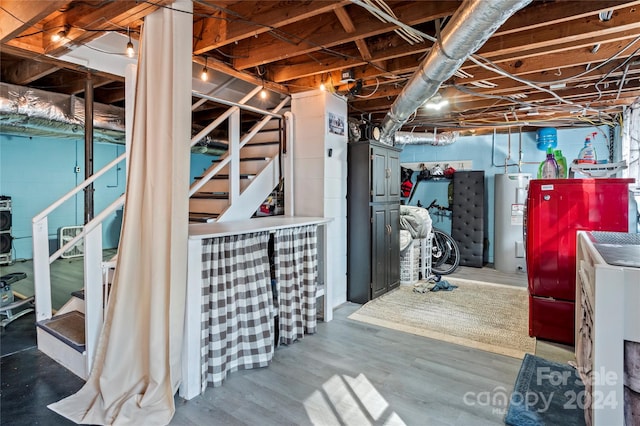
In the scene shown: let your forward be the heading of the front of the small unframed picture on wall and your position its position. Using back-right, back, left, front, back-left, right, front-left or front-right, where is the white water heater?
left

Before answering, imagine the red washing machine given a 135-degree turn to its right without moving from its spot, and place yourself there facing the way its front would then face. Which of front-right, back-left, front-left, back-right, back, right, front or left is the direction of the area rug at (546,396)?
back

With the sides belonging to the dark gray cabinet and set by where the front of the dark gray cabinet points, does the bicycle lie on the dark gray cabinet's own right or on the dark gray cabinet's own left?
on the dark gray cabinet's own left

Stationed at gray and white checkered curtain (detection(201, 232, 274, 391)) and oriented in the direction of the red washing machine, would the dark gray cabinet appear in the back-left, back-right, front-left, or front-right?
front-left

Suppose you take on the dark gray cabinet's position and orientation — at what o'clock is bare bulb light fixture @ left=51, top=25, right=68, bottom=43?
The bare bulb light fixture is roughly at 3 o'clock from the dark gray cabinet.

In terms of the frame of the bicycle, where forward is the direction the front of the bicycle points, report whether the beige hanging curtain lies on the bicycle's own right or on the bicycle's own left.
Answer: on the bicycle's own right

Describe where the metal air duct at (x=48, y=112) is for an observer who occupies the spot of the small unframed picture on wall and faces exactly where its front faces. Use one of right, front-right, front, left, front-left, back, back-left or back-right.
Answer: back-right

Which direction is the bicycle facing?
to the viewer's right

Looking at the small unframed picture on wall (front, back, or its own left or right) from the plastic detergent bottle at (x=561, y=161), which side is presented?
left

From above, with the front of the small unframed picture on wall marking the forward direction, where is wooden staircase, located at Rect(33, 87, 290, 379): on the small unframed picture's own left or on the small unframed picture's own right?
on the small unframed picture's own right

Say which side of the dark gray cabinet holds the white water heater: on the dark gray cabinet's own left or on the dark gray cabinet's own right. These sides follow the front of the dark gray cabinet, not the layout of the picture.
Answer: on the dark gray cabinet's own left

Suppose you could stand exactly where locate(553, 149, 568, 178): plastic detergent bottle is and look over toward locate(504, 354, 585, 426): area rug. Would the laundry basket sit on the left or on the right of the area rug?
right

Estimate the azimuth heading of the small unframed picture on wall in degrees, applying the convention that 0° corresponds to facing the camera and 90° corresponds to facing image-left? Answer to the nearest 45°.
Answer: approximately 315°

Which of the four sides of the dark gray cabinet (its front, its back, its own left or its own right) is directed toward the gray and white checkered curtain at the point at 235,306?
right

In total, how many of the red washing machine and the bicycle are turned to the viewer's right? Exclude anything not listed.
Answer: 1

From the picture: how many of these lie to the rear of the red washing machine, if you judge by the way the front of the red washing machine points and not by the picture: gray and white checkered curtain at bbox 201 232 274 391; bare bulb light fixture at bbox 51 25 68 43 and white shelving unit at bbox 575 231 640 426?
0

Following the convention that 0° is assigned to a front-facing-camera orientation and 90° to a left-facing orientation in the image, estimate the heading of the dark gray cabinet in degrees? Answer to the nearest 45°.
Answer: approximately 315°
